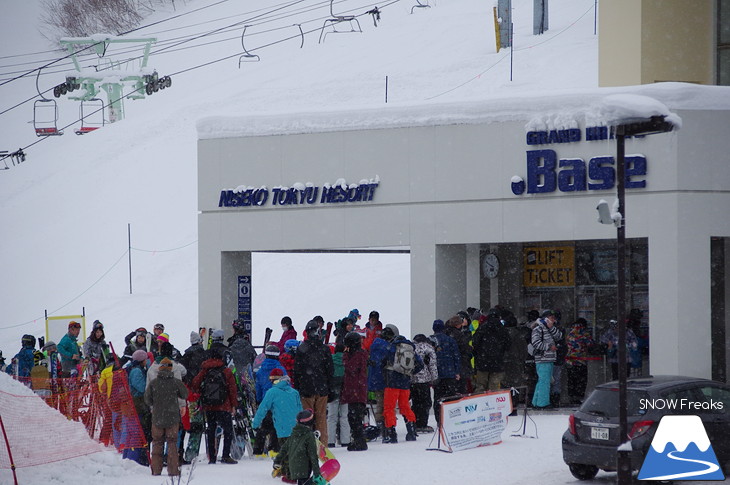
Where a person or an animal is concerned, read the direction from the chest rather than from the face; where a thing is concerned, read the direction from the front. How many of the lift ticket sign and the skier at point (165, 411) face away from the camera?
1

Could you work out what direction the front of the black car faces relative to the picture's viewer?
facing away from the viewer and to the right of the viewer

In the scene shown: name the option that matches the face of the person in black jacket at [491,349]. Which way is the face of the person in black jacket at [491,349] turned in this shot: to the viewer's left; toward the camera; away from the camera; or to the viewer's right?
away from the camera

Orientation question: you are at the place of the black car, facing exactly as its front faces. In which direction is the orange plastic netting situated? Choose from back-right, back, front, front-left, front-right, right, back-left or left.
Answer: back-left

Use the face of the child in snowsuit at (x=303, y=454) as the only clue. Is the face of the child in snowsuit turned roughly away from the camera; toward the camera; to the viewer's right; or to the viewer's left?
away from the camera

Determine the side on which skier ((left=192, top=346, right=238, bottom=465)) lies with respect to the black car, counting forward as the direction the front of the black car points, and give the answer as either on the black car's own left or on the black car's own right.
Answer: on the black car's own left

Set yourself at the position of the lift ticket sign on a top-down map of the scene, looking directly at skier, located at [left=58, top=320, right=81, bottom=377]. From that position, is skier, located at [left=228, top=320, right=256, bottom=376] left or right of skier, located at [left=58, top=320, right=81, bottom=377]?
left

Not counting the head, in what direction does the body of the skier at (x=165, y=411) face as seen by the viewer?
away from the camera

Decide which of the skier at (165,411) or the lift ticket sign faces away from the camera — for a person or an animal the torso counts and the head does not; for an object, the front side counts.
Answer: the skier
